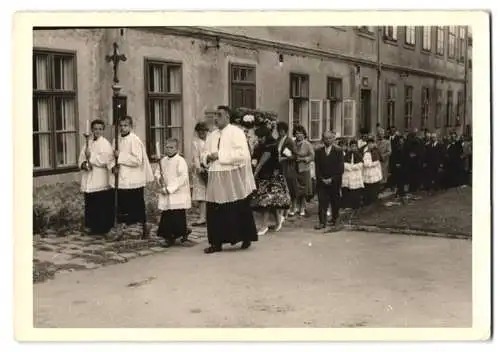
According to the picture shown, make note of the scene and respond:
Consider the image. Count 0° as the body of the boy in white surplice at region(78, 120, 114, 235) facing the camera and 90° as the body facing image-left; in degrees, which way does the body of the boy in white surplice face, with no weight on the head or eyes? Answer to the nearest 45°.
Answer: approximately 45°

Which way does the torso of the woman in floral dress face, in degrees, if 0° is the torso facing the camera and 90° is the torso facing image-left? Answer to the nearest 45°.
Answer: approximately 45°

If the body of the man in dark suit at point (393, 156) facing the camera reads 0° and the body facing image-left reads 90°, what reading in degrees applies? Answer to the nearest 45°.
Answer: approximately 45°

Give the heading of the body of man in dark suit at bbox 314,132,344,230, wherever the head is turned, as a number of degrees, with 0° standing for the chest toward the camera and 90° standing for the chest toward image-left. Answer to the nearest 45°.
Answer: approximately 0°

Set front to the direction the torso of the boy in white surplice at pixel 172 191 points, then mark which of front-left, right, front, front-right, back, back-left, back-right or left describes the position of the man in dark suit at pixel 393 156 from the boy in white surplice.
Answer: back-left

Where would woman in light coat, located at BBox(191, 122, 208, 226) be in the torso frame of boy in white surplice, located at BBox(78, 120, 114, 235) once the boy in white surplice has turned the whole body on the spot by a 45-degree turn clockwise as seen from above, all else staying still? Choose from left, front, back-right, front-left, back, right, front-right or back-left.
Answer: back

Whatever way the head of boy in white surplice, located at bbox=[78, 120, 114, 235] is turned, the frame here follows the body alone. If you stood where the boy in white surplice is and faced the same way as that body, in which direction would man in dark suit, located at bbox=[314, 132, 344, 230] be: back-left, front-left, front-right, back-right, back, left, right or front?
back-left
